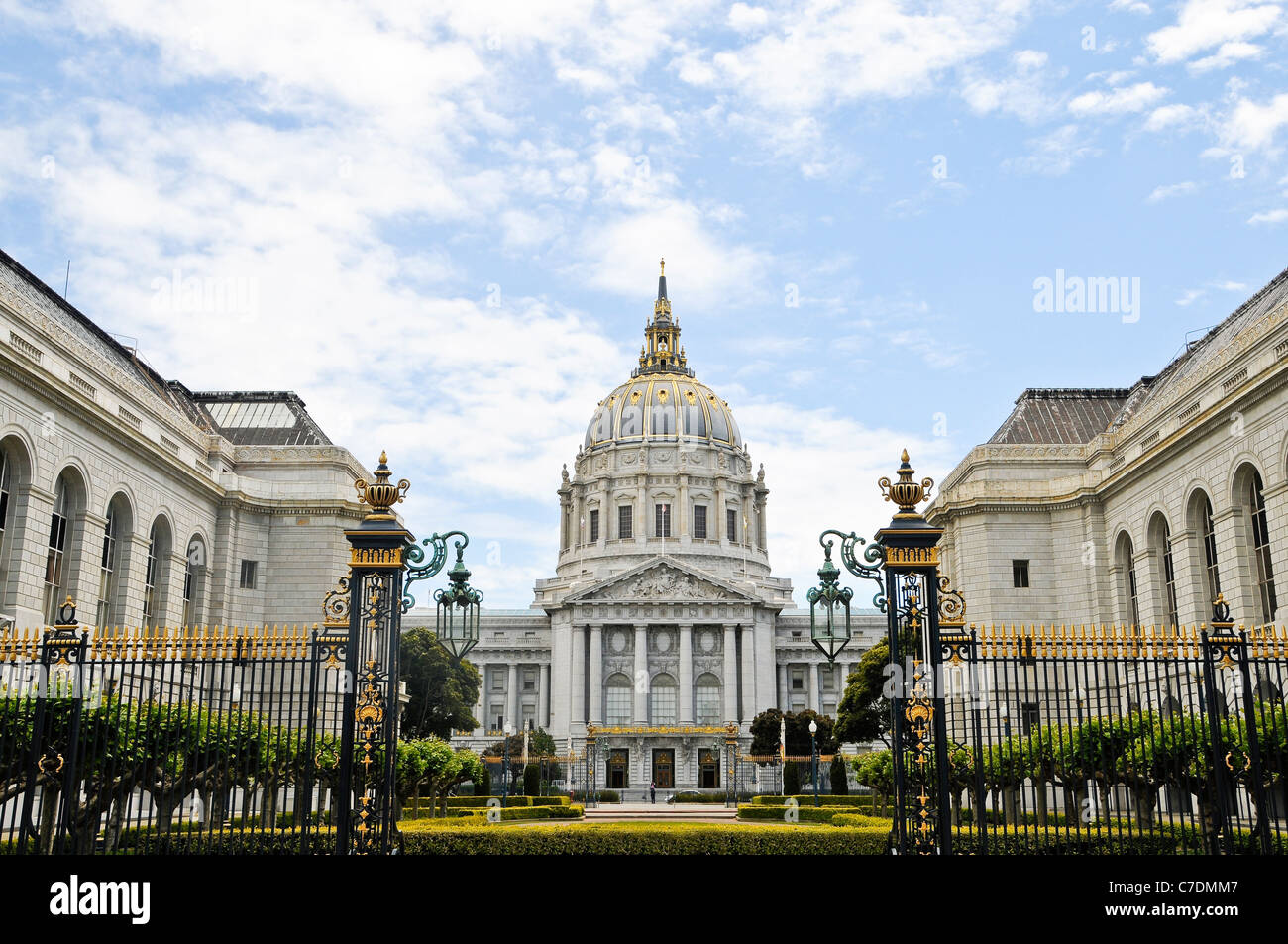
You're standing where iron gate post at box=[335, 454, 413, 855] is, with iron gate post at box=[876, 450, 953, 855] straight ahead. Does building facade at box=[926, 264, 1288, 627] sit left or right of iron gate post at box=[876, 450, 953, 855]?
left

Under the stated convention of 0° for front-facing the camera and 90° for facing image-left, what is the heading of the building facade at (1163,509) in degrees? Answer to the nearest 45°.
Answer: approximately 45°

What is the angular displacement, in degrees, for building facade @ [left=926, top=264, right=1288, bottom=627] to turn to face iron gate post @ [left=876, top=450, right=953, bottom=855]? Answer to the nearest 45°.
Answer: approximately 45° to its left

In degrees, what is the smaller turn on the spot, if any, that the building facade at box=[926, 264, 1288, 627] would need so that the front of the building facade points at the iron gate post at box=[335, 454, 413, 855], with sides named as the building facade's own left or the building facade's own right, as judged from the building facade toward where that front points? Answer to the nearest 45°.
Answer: approximately 45° to the building facade's own left

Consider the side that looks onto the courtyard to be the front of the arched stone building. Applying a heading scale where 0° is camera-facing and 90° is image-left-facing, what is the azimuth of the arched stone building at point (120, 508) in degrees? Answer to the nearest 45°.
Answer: approximately 315°
